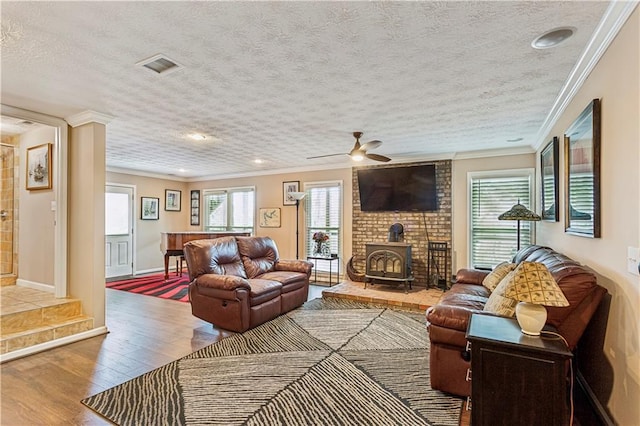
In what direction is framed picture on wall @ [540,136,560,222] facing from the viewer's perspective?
to the viewer's left

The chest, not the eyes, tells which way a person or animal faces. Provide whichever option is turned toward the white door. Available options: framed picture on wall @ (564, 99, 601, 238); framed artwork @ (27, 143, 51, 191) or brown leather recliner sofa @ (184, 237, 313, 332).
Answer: the framed picture on wall

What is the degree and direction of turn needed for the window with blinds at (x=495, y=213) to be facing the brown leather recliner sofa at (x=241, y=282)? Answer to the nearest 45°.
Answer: approximately 45° to its right

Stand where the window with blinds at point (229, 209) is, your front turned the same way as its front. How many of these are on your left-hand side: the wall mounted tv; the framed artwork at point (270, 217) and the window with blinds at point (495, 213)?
3

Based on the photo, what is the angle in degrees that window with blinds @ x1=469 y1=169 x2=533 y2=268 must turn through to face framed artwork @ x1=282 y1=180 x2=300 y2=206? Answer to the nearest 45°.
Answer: approximately 90° to its right

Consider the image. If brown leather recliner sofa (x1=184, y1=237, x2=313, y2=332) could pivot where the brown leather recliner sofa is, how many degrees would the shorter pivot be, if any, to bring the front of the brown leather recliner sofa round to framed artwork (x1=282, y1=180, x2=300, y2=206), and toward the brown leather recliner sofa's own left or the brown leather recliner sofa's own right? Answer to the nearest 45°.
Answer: approximately 135° to the brown leather recliner sofa's own left

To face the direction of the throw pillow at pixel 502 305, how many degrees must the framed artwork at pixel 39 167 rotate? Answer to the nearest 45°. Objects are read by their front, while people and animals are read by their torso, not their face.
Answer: approximately 90° to its left

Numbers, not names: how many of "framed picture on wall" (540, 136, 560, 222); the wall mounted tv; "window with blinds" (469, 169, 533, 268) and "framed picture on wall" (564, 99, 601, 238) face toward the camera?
2

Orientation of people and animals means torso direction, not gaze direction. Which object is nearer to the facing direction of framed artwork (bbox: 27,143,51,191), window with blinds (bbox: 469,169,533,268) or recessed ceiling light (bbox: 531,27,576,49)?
the recessed ceiling light

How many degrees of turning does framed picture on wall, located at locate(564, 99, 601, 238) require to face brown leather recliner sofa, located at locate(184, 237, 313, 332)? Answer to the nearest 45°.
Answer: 0° — it already faces it

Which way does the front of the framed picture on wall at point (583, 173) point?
to the viewer's left

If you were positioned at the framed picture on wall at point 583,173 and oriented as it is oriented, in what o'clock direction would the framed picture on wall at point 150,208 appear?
the framed picture on wall at point 150,208 is roughly at 12 o'clock from the framed picture on wall at point 583,173.

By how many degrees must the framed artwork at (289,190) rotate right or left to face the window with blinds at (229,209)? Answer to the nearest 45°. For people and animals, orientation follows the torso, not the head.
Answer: approximately 90° to its right

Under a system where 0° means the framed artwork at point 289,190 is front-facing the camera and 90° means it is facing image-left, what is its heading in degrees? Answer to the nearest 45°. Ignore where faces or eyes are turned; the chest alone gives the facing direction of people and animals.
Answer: approximately 45°
